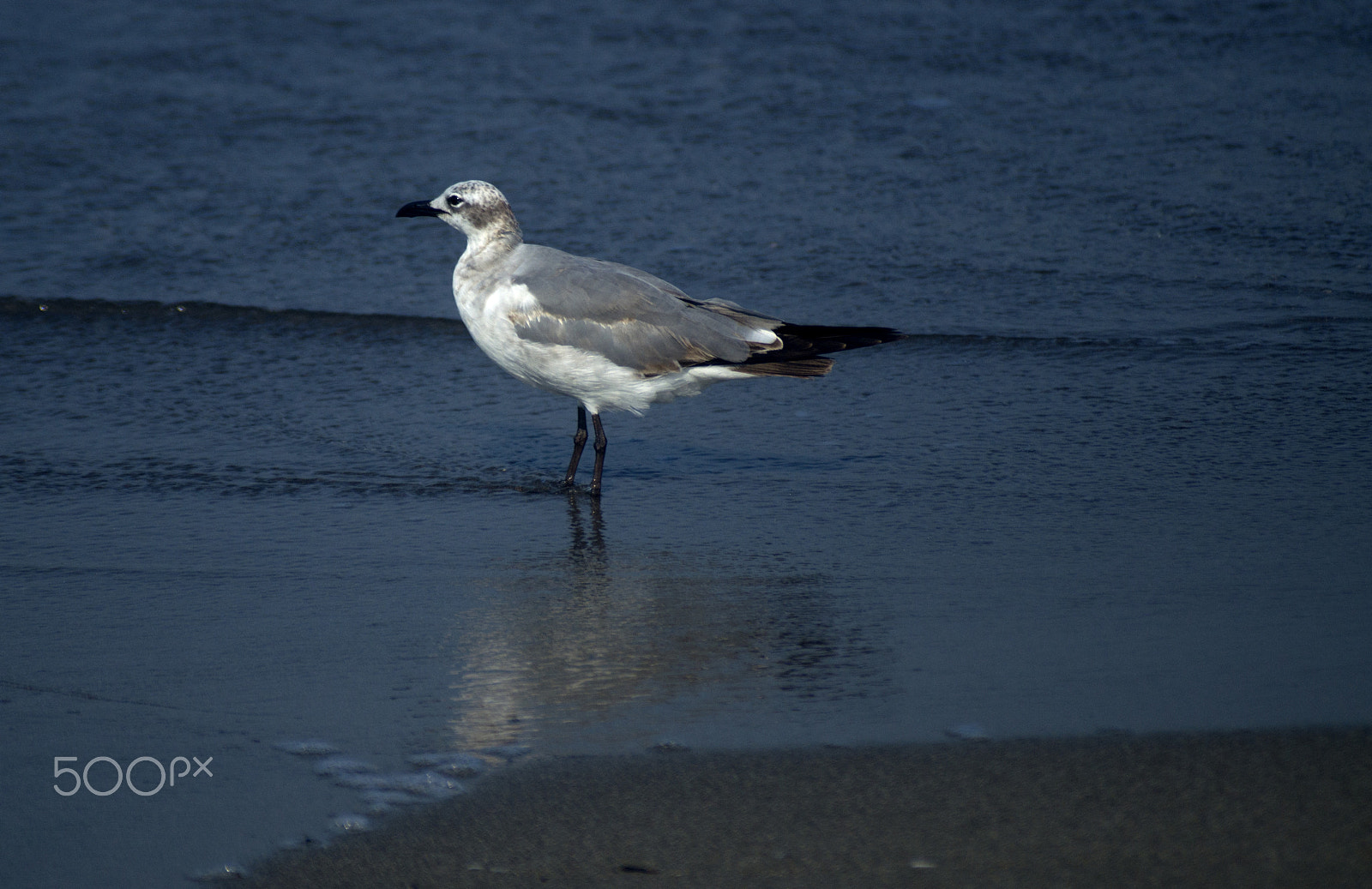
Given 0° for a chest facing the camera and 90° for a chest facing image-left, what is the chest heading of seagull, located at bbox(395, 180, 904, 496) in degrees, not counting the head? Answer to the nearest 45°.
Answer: approximately 90°
